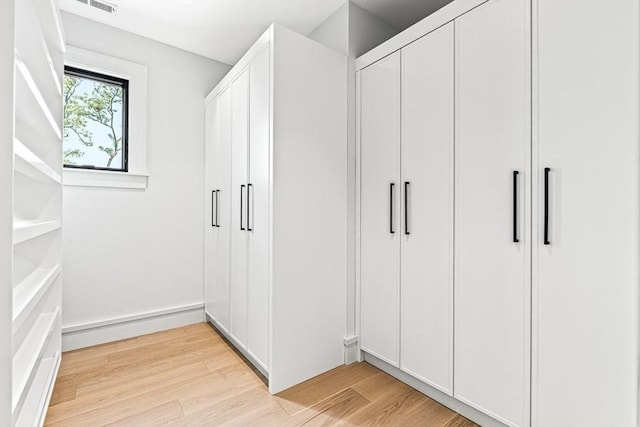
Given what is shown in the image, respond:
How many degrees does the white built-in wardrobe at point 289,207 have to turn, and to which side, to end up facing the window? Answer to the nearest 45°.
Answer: approximately 90° to its right

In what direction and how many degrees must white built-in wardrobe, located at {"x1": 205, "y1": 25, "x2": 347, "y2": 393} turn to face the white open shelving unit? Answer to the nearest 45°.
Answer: approximately 45° to its right

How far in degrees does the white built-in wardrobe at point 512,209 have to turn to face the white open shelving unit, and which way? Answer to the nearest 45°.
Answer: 0° — it already faces it

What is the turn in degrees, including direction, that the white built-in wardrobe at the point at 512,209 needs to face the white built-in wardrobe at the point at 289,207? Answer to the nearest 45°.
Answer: approximately 45° to its right

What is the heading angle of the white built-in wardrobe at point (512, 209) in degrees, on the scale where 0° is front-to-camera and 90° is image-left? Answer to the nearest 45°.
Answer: approximately 45°

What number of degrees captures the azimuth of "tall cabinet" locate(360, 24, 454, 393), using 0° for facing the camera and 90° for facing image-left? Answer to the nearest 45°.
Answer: approximately 45°

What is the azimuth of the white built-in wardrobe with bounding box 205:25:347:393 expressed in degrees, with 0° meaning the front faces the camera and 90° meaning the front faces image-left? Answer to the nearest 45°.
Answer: approximately 45°

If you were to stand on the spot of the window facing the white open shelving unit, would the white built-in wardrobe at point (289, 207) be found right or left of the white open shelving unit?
left

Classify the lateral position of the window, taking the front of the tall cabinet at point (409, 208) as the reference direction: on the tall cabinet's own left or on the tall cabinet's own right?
on the tall cabinet's own right

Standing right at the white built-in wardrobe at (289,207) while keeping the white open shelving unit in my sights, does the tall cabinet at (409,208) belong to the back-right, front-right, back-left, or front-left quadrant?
back-left

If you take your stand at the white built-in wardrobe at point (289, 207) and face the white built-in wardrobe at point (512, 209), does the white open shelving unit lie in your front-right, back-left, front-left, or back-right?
back-right
